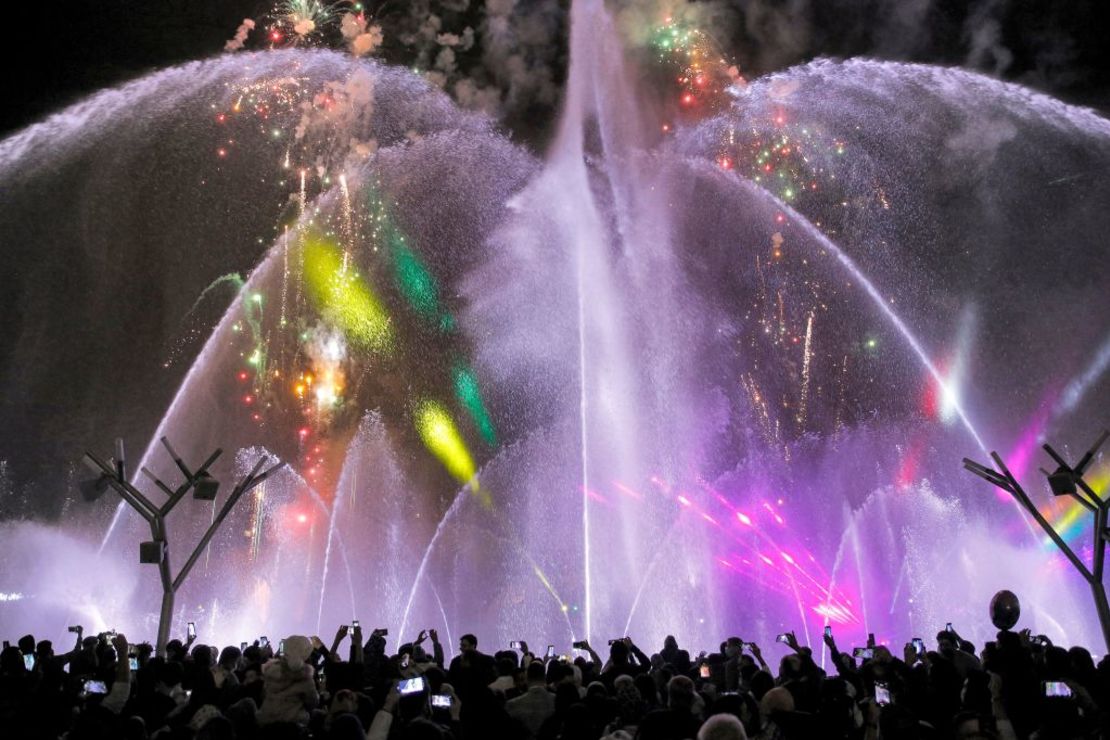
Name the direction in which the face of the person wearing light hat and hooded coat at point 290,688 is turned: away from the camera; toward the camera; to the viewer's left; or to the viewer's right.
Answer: away from the camera

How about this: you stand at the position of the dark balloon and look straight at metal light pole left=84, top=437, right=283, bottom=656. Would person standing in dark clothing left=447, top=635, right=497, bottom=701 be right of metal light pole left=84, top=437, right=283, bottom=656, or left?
left

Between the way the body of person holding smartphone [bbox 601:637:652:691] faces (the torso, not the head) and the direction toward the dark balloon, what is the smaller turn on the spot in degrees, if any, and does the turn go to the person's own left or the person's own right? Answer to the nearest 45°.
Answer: approximately 90° to the person's own right

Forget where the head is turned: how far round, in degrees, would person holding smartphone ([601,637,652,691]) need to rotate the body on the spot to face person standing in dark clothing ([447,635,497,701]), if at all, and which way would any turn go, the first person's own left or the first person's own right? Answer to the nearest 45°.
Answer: approximately 135° to the first person's own left

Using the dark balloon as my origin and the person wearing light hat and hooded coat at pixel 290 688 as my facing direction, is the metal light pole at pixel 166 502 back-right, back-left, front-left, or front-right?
front-right

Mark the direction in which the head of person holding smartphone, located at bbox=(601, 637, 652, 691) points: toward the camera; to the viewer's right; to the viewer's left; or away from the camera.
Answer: away from the camera

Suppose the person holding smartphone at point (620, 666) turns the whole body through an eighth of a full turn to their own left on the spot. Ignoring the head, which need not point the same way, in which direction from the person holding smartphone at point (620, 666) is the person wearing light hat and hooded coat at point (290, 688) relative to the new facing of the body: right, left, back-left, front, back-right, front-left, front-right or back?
left

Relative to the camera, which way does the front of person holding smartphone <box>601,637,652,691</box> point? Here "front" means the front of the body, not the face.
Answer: away from the camera
